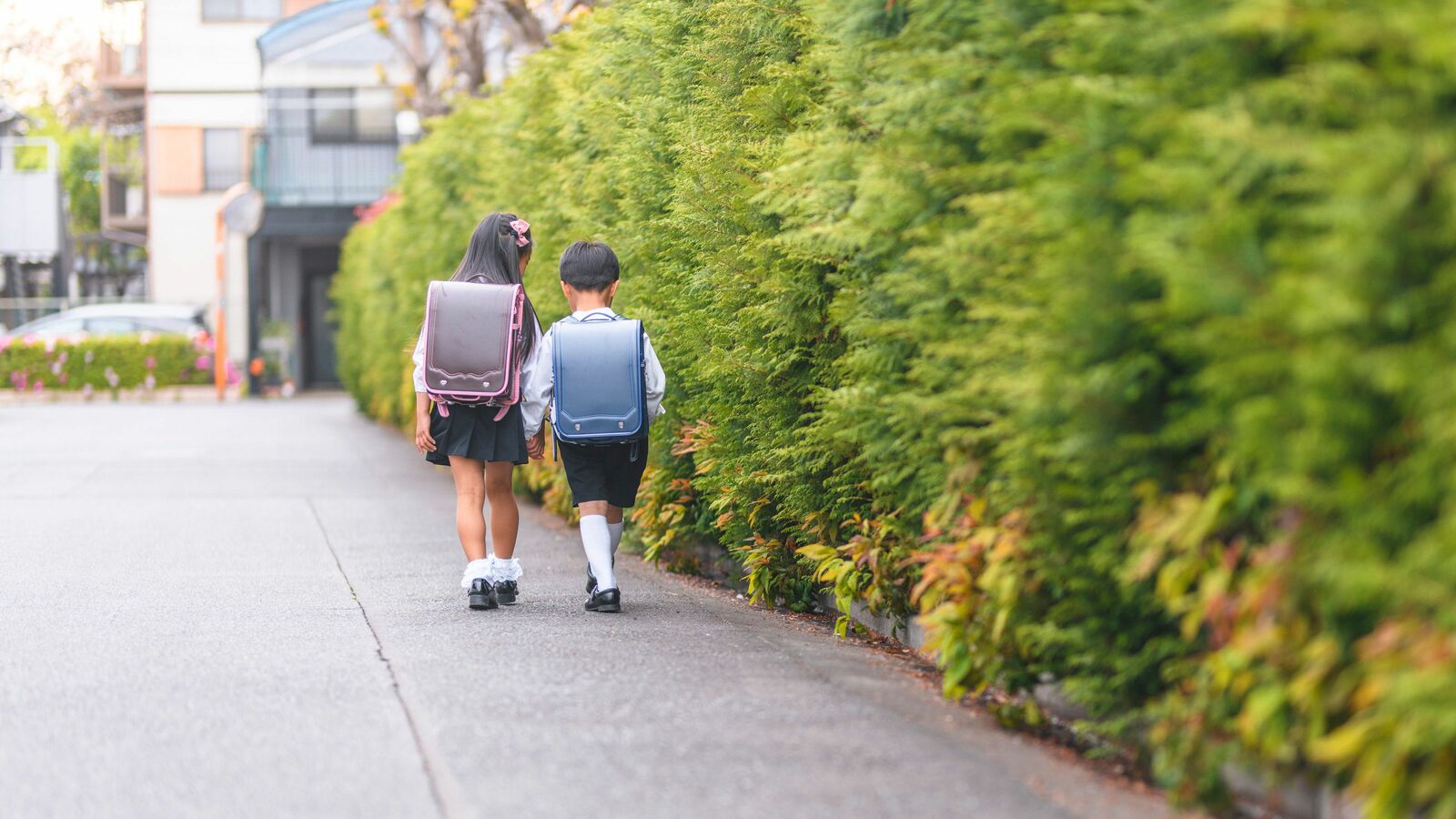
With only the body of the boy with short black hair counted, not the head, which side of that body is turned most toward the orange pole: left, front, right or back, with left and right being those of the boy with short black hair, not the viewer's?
front

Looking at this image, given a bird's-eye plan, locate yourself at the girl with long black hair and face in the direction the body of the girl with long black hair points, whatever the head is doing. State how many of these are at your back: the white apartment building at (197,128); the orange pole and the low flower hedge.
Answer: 0

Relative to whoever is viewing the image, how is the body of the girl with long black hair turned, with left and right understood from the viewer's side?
facing away from the viewer

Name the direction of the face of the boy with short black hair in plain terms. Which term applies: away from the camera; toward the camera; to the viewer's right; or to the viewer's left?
away from the camera

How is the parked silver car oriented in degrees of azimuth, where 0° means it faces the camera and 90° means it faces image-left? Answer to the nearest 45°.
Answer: approximately 90°

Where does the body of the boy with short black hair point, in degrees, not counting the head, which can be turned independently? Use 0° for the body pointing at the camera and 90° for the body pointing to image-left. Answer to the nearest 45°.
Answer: approximately 180°

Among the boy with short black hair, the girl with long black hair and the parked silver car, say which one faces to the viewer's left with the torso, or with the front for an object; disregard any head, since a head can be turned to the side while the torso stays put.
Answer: the parked silver car

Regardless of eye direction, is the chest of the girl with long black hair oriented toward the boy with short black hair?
no

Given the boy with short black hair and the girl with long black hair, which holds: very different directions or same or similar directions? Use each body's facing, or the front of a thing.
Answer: same or similar directions

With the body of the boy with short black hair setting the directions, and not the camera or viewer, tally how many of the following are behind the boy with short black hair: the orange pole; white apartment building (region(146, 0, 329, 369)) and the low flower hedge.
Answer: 0

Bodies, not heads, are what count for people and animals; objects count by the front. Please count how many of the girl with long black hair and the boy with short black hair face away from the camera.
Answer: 2

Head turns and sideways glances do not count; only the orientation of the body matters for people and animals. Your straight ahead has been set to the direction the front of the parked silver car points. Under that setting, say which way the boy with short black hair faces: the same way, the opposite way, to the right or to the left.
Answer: to the right

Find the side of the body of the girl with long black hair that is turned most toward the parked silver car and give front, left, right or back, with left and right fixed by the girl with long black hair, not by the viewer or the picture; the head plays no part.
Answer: front

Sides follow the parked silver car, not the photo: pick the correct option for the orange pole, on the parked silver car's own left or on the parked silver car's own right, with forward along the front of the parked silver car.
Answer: on the parked silver car's own left

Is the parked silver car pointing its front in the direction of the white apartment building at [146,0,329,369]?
no
